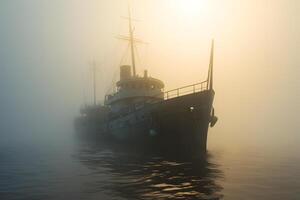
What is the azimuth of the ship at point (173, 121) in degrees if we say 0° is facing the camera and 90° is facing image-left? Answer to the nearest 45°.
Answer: approximately 315°
